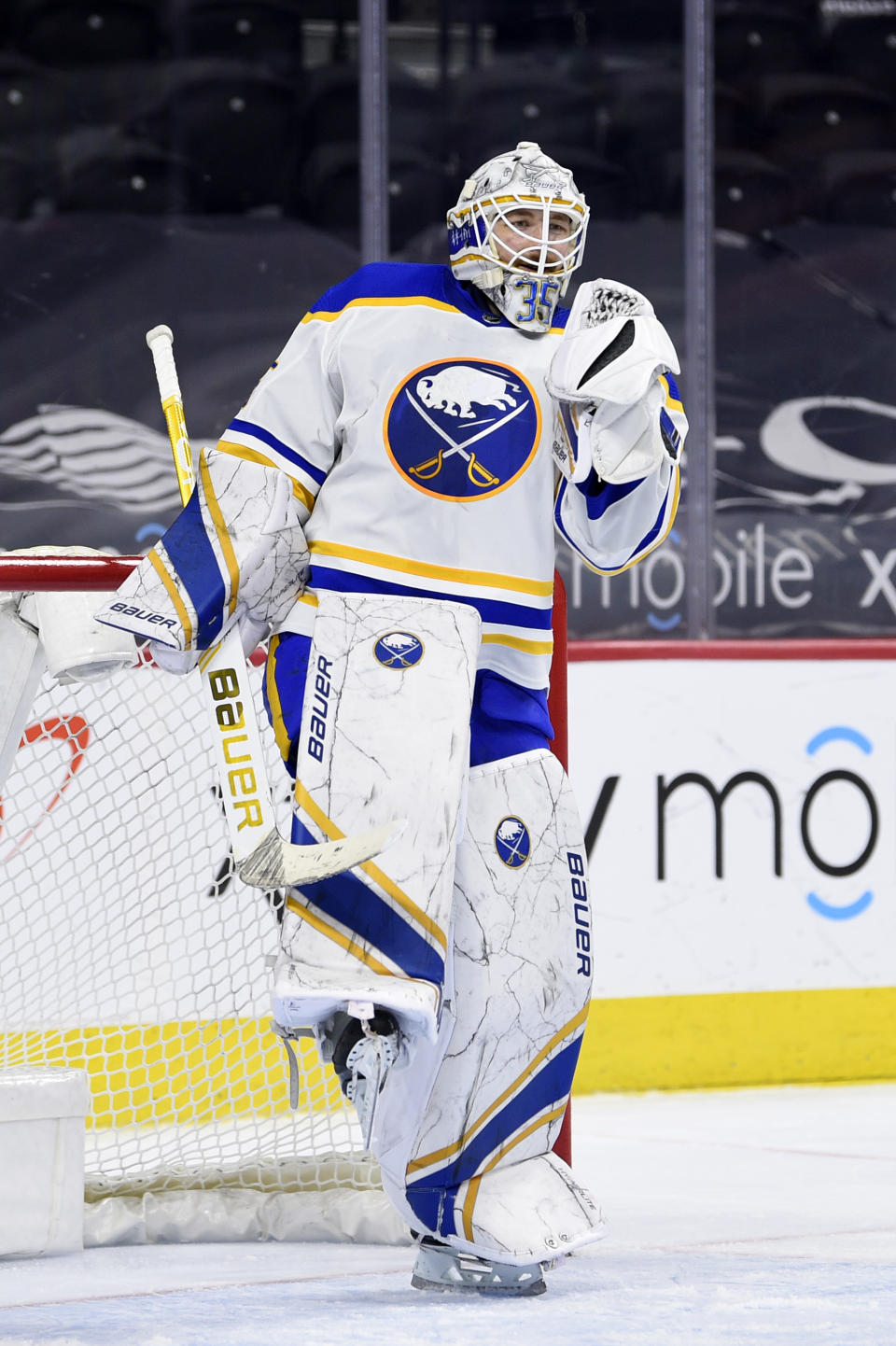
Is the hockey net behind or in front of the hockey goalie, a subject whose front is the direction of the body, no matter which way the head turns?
behind

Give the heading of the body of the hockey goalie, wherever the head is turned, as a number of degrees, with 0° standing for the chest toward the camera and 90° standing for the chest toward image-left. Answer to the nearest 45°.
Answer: approximately 0°
